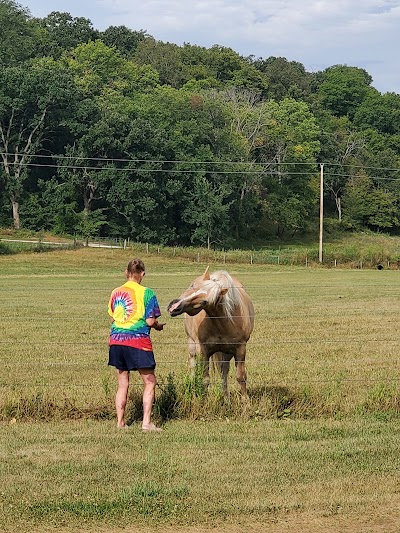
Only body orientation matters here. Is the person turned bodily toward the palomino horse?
yes

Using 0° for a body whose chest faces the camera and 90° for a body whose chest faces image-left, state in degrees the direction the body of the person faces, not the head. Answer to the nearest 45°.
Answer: approximately 225°
